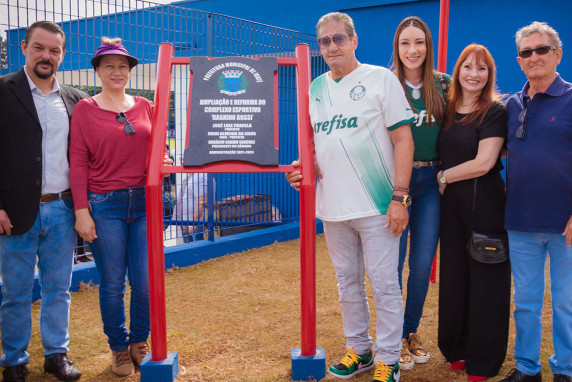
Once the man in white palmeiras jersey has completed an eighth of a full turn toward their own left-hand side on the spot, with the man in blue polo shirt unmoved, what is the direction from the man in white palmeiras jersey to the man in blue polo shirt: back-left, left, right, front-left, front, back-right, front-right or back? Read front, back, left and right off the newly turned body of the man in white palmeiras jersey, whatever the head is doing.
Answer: left

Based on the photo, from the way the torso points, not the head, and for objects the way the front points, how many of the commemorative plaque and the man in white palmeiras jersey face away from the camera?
0

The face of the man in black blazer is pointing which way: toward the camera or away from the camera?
toward the camera

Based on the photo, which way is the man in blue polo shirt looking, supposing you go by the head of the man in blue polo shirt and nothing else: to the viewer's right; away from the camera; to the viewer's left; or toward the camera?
toward the camera

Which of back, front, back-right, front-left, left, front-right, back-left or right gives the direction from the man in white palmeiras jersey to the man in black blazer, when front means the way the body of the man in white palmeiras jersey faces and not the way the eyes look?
front-right

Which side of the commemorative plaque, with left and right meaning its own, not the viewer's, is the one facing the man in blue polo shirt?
left

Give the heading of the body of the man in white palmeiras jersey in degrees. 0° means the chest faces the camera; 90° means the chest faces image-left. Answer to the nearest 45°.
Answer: approximately 45°

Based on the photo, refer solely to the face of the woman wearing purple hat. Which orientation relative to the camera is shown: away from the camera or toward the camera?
toward the camera

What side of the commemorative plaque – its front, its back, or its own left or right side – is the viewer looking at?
front

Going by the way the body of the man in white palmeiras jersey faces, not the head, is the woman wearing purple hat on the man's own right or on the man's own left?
on the man's own right

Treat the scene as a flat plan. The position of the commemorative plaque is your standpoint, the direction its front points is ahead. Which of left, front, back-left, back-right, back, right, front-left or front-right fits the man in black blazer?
right
